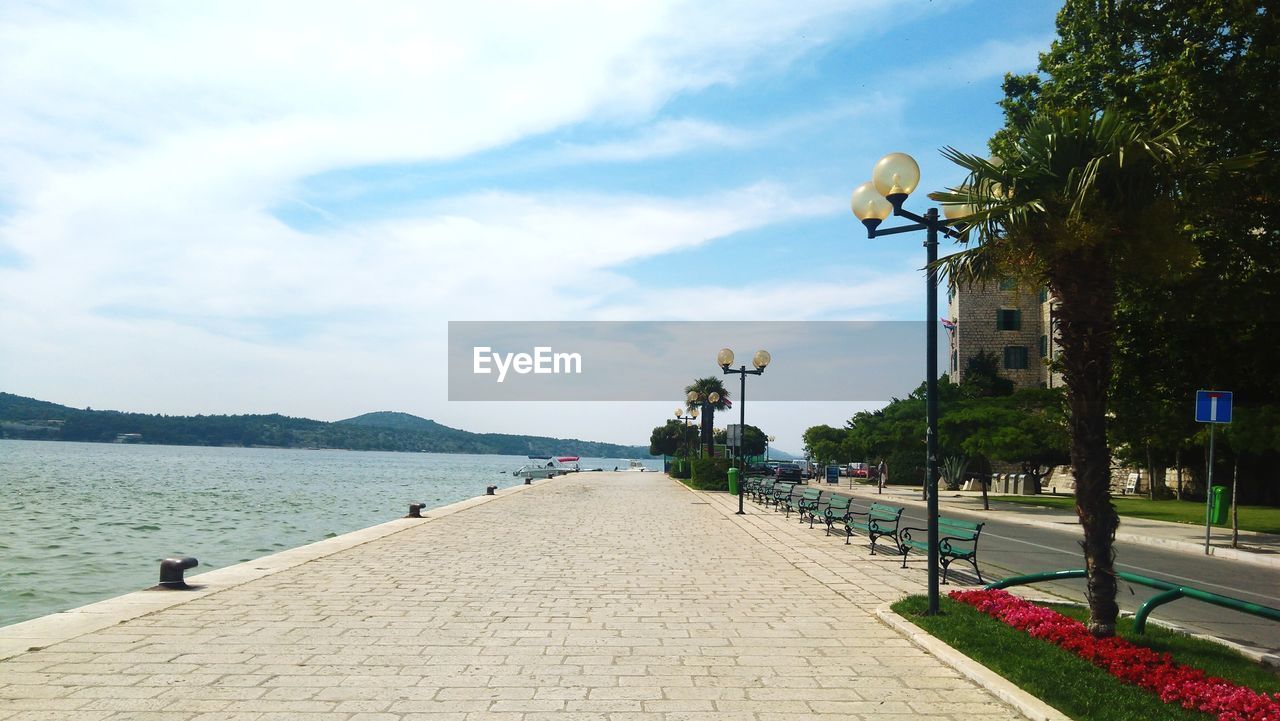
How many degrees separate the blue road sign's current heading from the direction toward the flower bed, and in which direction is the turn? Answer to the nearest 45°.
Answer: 0° — it already faces it

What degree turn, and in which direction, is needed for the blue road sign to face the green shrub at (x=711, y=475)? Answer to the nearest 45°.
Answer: approximately 135° to its right

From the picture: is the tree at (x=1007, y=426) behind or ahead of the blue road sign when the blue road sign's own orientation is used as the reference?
behind

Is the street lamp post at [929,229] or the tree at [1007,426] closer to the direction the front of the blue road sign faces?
the street lamp post

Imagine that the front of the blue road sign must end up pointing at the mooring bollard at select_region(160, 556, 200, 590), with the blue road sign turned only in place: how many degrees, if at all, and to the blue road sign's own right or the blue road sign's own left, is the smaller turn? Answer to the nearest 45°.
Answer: approximately 45° to the blue road sign's own right

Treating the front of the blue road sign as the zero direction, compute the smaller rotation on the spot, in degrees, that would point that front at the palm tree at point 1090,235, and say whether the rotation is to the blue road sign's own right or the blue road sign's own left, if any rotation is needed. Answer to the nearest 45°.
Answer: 0° — it already faces it

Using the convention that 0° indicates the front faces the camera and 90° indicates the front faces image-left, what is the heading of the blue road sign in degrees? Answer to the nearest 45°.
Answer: approximately 0°

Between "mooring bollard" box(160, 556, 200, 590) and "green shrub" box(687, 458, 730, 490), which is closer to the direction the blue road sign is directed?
the mooring bollard

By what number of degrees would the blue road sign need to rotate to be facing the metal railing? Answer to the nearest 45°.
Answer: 0° — it already faces it
